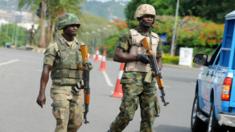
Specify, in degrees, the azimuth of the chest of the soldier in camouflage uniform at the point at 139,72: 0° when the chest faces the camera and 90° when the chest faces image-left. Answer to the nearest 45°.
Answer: approximately 315°

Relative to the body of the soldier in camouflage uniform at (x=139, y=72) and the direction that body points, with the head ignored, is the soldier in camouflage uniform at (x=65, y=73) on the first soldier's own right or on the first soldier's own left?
on the first soldier's own right

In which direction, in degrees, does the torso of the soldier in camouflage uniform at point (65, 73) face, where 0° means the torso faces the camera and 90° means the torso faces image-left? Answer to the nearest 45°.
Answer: approximately 315°

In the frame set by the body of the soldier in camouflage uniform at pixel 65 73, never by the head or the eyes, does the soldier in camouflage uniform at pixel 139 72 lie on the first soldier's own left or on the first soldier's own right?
on the first soldier's own left

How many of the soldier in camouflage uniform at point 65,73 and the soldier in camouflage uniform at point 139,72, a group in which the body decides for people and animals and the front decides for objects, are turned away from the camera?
0

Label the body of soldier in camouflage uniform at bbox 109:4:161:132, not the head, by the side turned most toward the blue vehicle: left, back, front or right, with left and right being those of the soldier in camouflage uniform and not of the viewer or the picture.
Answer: left
